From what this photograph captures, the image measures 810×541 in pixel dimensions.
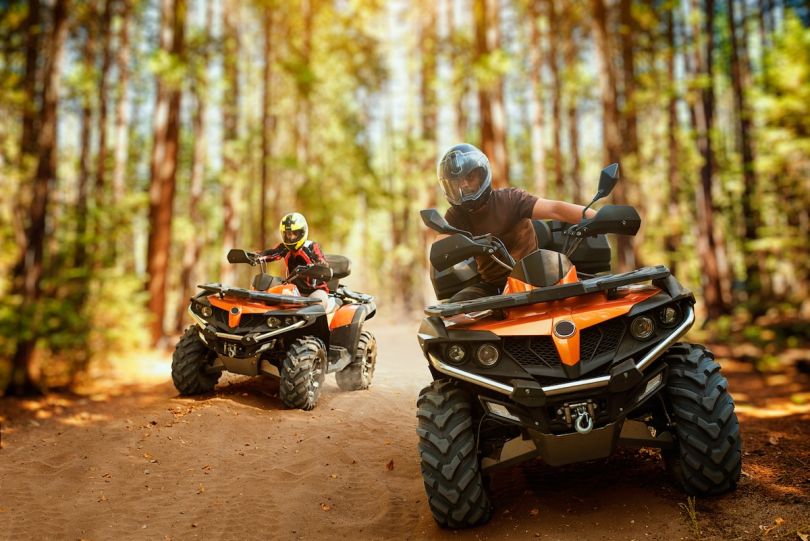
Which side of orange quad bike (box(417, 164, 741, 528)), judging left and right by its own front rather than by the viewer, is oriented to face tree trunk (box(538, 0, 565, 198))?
back

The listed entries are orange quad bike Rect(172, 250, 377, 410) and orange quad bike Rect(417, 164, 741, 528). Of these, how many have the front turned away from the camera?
0

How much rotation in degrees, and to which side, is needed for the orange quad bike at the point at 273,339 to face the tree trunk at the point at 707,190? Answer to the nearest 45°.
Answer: approximately 180°

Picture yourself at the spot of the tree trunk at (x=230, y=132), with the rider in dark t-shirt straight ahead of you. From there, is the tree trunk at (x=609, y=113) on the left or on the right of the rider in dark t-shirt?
left

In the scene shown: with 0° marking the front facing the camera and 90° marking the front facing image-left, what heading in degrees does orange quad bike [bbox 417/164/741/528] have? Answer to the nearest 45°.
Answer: approximately 0°

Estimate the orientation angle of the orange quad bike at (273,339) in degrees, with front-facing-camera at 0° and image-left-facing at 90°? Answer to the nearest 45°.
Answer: approximately 45°

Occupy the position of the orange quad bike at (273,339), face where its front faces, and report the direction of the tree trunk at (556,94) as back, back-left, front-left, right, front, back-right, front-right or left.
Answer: back

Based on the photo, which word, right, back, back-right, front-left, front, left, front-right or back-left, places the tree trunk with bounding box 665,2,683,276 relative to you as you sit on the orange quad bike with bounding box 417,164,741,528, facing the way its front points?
back

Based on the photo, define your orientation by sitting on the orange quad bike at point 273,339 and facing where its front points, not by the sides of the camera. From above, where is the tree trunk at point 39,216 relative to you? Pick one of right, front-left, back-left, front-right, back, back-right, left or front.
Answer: right

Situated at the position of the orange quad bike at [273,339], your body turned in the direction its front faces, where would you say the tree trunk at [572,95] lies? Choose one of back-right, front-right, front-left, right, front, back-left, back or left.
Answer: back

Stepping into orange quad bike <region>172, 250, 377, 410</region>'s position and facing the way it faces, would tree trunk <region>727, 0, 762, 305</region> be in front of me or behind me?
behind
